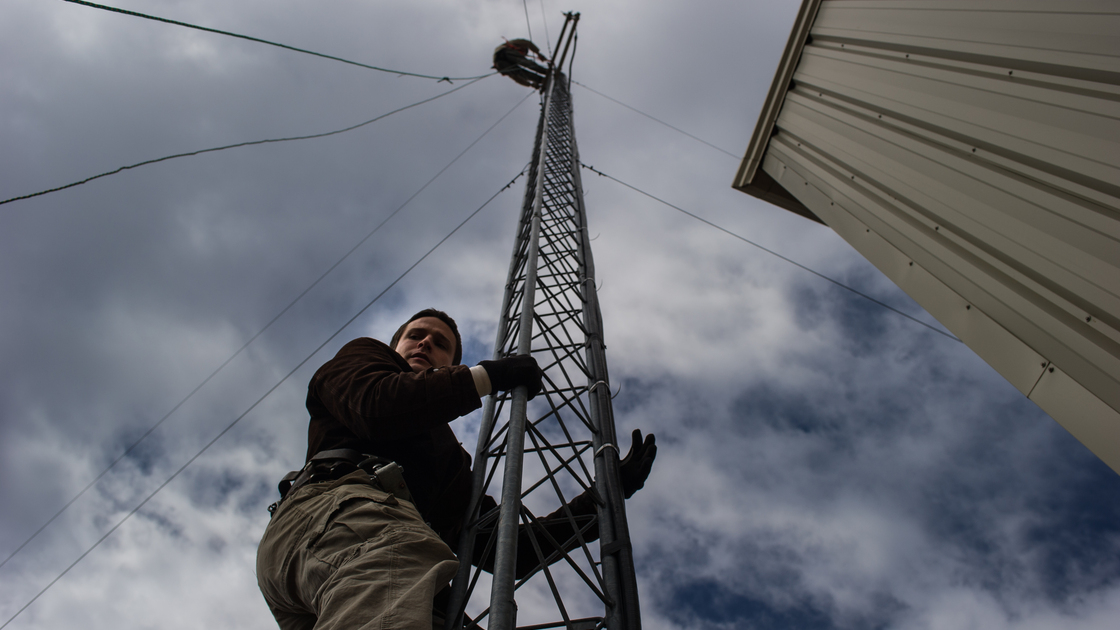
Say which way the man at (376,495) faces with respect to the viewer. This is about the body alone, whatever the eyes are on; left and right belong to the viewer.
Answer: facing to the right of the viewer

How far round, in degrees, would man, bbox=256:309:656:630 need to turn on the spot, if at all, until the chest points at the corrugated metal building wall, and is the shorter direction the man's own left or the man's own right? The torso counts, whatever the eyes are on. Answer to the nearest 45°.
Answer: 0° — they already face it
